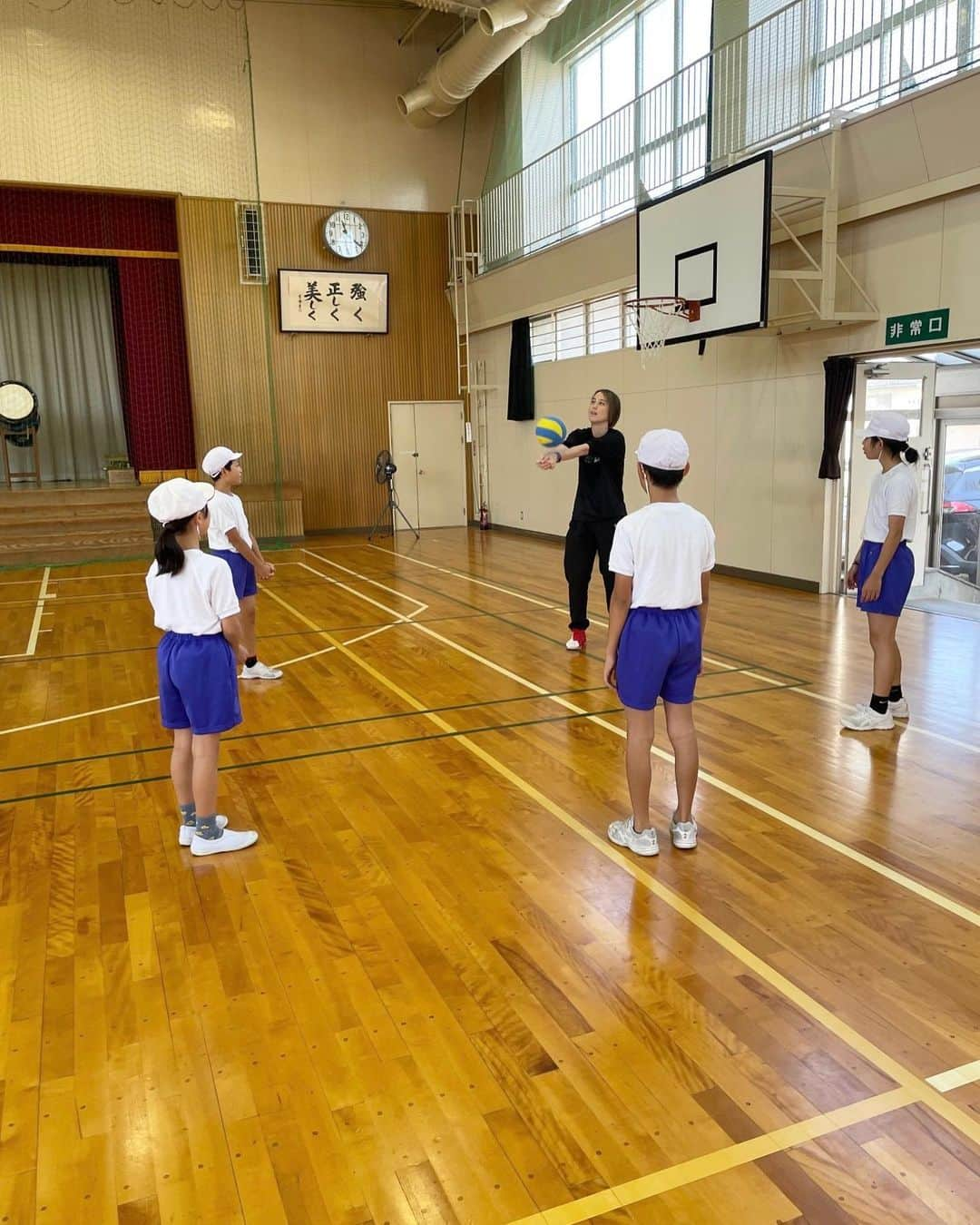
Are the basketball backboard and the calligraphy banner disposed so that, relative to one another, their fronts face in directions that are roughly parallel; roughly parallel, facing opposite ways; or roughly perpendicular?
roughly perpendicular

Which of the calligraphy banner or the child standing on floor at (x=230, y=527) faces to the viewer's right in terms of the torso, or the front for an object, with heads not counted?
the child standing on floor

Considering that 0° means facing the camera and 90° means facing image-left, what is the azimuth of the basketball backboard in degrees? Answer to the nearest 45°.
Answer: approximately 45°

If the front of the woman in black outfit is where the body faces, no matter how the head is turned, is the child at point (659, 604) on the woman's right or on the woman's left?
on the woman's left

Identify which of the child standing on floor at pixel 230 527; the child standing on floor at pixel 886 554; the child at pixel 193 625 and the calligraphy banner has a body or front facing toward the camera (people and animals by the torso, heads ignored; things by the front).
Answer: the calligraphy banner

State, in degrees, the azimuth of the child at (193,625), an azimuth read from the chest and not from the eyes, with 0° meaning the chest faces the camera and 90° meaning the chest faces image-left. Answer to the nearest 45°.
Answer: approximately 225°

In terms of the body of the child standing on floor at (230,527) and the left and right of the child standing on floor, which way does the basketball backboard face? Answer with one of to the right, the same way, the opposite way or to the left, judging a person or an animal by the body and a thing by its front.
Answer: the opposite way

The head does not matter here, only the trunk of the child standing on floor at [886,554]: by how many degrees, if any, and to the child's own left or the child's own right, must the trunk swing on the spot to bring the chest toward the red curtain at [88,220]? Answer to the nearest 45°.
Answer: approximately 45° to the child's own right
